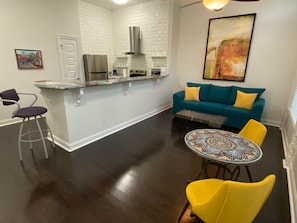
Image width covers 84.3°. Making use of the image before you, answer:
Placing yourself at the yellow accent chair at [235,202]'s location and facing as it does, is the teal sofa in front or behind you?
in front

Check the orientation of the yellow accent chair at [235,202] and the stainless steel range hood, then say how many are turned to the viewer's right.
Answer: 0

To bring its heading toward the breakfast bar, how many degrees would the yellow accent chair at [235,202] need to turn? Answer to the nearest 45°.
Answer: approximately 45° to its left

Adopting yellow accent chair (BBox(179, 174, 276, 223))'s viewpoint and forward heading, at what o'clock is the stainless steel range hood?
The stainless steel range hood is roughly at 12 o'clock from the yellow accent chair.

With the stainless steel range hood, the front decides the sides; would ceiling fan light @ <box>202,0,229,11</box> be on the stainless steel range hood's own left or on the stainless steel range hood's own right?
on the stainless steel range hood's own left

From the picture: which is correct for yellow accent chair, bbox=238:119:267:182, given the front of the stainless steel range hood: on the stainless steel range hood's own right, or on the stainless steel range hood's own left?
on the stainless steel range hood's own left

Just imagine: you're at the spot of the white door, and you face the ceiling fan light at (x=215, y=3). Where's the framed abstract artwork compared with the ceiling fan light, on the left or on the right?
left

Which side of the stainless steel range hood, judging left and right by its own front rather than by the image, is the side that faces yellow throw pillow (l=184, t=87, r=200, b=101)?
left

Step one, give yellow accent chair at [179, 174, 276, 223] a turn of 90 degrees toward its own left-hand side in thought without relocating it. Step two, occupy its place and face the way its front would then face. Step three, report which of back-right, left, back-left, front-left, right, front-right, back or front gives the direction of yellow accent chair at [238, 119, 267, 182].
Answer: back-right

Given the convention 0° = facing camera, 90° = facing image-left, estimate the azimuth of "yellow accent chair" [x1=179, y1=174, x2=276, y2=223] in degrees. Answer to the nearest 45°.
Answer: approximately 135°

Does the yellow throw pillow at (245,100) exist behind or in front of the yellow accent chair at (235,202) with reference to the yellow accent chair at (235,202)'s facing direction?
in front
